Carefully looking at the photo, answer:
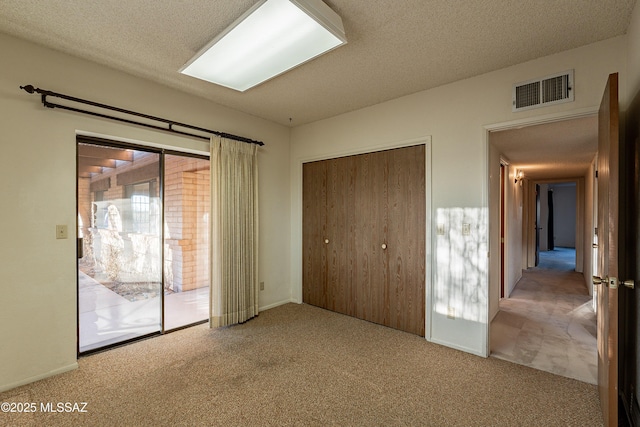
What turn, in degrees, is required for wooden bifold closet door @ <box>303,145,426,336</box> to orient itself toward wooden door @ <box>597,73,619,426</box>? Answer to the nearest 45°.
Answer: approximately 90° to its left

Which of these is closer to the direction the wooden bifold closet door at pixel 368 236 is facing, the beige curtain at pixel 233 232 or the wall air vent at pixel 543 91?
the beige curtain

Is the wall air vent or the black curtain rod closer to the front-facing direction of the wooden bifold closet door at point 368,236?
the black curtain rod

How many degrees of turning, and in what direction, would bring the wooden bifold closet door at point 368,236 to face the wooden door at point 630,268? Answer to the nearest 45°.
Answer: approximately 90° to its left

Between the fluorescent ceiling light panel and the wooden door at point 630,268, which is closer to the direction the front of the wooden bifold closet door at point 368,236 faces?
the fluorescent ceiling light panel

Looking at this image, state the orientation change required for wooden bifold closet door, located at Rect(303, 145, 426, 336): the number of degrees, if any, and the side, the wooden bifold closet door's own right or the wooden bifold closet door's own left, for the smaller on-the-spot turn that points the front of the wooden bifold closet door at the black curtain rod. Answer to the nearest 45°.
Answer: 0° — it already faces it

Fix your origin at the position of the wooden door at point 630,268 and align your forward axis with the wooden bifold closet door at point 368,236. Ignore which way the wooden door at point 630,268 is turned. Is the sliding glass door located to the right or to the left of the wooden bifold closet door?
left

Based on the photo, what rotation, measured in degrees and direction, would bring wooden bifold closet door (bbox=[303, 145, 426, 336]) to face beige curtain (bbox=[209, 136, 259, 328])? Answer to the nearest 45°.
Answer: approximately 45° to its right

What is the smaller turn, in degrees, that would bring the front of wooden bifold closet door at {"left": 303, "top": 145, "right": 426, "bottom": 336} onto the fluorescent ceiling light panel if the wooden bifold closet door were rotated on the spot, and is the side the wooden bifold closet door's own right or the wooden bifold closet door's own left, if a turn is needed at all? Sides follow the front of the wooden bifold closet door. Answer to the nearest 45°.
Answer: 0° — it already faces it

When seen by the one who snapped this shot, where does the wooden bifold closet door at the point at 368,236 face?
facing the viewer and to the left of the viewer

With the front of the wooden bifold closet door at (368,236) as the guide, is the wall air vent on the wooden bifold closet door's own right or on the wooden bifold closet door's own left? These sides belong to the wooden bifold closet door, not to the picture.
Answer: on the wooden bifold closet door's own left

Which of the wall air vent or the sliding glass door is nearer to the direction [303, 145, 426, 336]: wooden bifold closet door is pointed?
the sliding glass door

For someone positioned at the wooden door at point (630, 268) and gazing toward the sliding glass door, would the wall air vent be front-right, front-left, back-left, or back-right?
front-right

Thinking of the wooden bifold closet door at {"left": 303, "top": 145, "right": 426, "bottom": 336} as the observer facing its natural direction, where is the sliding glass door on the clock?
The sliding glass door is roughly at 1 o'clock from the wooden bifold closet door.
